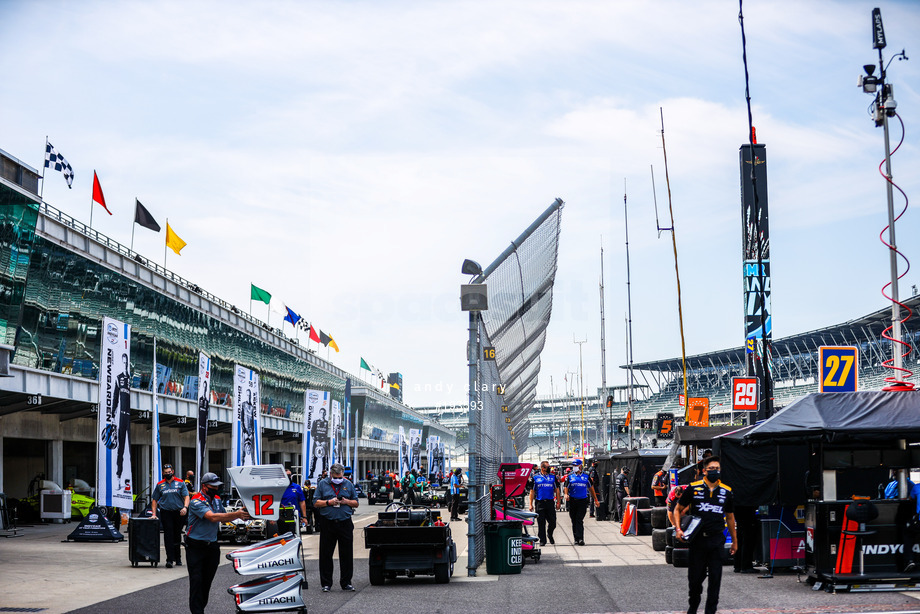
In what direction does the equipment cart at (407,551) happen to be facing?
away from the camera

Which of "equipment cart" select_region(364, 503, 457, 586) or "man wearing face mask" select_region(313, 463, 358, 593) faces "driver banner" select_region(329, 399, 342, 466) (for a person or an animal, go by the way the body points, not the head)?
the equipment cart

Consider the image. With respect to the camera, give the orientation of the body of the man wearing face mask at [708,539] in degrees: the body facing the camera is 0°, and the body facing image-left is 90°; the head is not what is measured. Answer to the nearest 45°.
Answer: approximately 0°

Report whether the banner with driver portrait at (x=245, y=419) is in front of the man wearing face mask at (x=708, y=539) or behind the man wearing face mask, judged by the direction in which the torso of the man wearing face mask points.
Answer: behind

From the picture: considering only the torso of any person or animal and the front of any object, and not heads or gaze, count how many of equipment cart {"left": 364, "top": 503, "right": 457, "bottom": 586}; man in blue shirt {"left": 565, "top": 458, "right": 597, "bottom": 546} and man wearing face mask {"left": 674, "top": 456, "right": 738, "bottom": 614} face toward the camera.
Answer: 2

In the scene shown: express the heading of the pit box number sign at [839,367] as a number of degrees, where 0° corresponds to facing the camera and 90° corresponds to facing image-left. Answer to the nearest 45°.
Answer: approximately 0°
